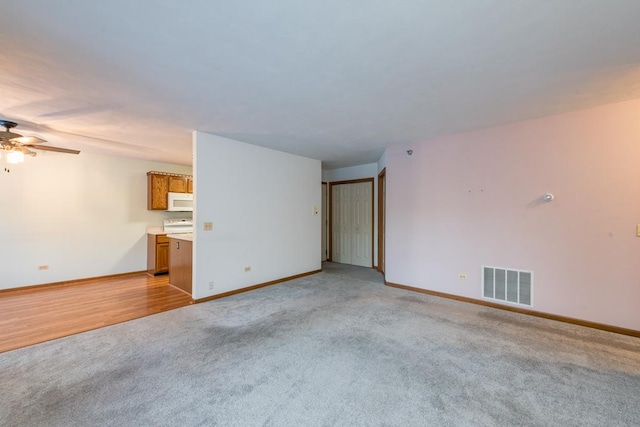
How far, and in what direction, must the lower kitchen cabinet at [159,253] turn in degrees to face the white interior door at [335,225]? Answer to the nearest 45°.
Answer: approximately 45° to its left

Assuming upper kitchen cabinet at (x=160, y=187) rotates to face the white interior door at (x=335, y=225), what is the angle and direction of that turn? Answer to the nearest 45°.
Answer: approximately 45° to its left

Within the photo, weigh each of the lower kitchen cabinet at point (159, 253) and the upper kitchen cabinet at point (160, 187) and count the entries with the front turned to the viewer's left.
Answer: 0

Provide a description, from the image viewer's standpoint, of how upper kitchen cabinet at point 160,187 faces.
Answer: facing the viewer and to the right of the viewer

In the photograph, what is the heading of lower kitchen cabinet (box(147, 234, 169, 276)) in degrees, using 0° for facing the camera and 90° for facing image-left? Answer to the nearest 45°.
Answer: approximately 315°

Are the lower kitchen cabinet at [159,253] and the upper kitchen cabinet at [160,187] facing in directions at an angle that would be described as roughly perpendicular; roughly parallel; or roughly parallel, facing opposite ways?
roughly parallel
